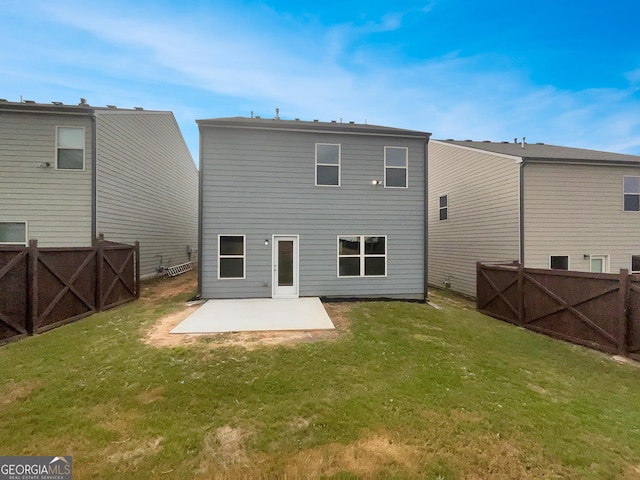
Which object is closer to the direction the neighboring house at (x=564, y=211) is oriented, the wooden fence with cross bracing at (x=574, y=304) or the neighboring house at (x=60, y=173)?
the neighboring house

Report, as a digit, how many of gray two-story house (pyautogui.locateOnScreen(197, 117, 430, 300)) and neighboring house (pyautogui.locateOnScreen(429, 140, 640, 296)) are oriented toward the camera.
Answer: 0

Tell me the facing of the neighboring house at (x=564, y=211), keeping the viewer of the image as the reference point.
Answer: facing away from the viewer and to the left of the viewer

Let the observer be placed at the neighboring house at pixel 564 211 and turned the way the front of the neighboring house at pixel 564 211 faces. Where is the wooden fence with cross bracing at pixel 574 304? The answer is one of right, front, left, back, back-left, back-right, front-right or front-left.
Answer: back-left

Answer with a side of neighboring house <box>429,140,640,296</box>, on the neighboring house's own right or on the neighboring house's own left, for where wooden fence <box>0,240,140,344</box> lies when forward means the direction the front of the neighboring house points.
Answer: on the neighboring house's own left

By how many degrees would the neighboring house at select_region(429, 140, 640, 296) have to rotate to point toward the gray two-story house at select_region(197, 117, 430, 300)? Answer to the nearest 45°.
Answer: approximately 90° to its left

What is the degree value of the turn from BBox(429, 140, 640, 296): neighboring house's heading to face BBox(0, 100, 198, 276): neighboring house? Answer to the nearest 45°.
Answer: approximately 90° to its left

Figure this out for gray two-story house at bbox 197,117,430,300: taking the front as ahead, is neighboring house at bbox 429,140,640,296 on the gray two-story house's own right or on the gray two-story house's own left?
on the gray two-story house's own right

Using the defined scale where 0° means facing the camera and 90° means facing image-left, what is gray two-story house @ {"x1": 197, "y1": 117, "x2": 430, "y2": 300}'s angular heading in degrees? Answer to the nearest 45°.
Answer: approximately 180°
